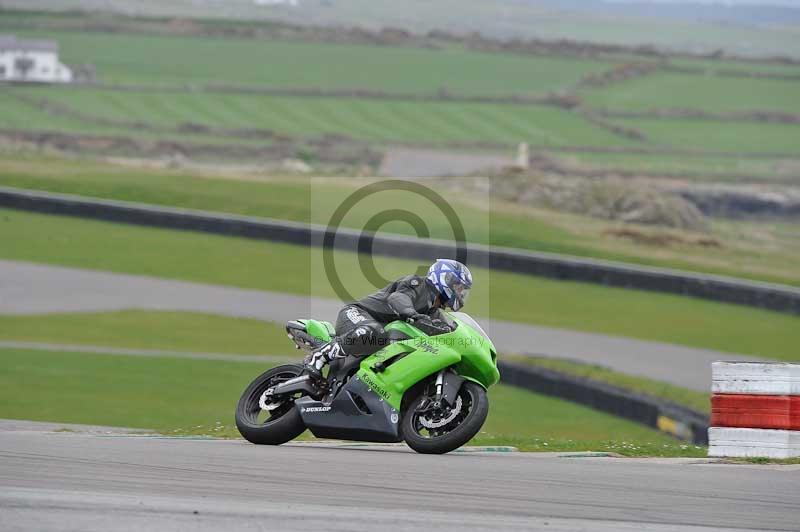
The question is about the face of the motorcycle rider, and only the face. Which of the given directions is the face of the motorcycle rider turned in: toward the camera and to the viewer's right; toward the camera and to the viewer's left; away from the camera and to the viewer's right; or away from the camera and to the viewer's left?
toward the camera and to the viewer's right

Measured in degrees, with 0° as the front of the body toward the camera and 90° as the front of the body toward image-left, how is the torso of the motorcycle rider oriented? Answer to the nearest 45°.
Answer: approximately 270°

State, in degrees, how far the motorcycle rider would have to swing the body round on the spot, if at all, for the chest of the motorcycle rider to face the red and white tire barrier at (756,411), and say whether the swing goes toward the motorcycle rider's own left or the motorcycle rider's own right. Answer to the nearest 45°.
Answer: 0° — they already face it
